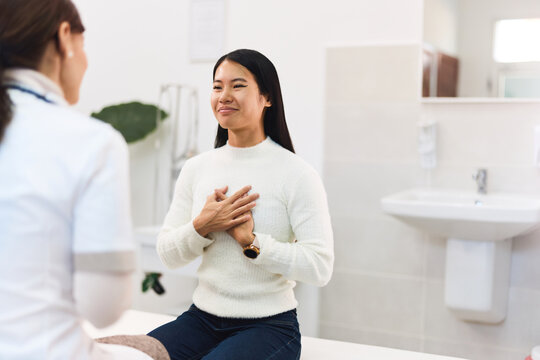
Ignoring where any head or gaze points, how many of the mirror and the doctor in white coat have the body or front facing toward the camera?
1

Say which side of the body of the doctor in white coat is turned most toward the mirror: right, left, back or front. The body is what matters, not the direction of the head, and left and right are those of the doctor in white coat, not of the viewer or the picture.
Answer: front

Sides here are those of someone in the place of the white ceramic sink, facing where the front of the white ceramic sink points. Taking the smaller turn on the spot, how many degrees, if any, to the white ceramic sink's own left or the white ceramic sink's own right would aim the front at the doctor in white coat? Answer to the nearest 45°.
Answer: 0° — it already faces them

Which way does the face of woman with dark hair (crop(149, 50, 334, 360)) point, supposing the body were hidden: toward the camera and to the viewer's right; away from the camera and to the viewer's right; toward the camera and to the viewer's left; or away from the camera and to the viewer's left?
toward the camera and to the viewer's left

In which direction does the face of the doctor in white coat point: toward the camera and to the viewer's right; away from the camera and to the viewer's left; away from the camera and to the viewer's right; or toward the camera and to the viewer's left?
away from the camera and to the viewer's right

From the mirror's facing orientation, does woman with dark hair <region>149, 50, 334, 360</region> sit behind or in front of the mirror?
in front

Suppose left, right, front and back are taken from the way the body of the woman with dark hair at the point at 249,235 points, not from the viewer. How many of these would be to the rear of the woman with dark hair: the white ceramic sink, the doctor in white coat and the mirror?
2

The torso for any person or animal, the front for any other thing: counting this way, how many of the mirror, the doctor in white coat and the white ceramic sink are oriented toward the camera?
2

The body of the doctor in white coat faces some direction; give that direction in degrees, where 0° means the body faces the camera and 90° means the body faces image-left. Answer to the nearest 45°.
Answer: approximately 225°

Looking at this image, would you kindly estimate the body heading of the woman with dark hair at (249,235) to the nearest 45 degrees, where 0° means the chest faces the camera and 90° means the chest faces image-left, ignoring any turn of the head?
approximately 45°
